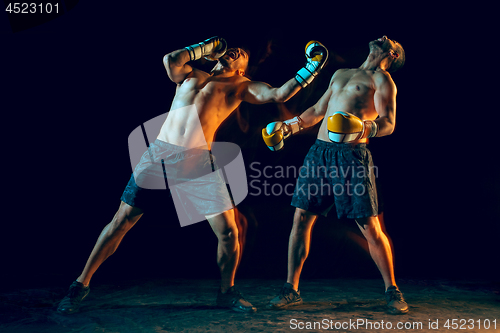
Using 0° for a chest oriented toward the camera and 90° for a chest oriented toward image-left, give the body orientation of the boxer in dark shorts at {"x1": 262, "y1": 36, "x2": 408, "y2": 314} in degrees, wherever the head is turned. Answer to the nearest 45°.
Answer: approximately 45°

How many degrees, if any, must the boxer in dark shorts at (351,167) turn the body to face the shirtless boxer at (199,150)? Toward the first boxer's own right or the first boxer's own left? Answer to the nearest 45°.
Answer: approximately 45° to the first boxer's own right
